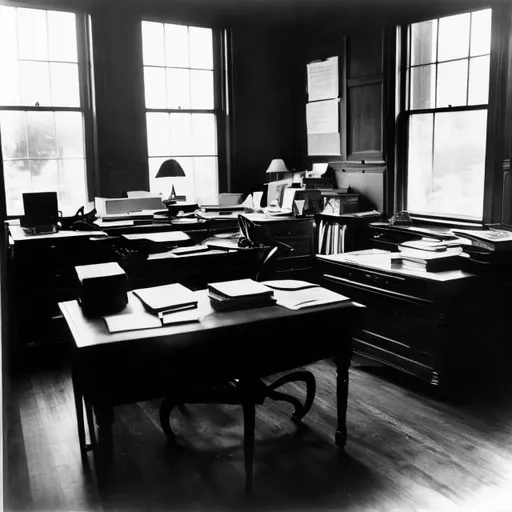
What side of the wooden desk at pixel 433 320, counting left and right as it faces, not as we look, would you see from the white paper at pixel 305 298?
front

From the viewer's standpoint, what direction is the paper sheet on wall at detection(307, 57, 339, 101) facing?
toward the camera

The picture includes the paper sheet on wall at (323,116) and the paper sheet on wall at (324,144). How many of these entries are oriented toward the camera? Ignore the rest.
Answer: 2

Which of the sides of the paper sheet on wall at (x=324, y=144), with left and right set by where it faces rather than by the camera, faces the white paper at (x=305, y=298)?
front

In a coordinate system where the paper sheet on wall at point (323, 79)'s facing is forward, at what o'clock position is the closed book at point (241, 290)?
The closed book is roughly at 12 o'clock from the paper sheet on wall.

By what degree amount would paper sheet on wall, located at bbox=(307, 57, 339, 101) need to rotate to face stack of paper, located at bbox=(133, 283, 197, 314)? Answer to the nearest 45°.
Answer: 0° — it already faces it

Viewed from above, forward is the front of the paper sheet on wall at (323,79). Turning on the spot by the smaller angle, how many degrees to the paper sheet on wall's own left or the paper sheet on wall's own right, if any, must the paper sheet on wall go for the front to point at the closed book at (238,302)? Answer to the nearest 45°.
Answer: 0° — it already faces it

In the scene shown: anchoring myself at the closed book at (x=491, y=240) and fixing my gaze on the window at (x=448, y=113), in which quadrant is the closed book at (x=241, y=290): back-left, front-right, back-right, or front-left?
back-left

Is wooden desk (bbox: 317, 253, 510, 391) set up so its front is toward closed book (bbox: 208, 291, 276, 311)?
yes

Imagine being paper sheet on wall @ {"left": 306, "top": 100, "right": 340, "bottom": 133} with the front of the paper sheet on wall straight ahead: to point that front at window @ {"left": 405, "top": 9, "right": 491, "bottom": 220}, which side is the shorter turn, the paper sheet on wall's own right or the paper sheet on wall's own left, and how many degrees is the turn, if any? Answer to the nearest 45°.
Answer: approximately 45° to the paper sheet on wall's own left

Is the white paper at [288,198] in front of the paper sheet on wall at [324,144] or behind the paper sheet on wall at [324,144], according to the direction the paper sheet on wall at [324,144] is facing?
in front

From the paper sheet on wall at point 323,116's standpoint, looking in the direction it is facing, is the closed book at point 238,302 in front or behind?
in front

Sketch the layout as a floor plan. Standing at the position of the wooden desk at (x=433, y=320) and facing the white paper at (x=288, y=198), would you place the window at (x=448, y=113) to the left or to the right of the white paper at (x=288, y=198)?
right

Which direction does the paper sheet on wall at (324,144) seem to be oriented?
toward the camera

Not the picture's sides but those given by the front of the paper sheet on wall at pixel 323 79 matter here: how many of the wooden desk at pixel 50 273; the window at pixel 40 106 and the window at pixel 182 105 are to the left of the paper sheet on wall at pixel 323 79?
0

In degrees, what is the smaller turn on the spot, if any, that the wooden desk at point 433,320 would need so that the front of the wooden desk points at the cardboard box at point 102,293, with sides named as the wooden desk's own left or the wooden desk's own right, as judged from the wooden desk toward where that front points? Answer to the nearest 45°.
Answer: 0° — it already faces it

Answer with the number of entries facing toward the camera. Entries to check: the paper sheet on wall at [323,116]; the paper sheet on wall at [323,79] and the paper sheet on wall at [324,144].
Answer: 3

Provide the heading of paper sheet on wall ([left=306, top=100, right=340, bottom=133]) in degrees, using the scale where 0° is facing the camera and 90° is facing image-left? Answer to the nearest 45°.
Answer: approximately 0°

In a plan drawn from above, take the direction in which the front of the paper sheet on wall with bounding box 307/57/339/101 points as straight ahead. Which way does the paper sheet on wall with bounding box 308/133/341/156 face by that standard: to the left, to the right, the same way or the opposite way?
the same way
